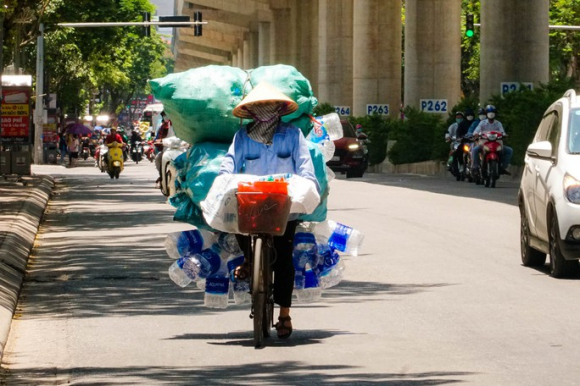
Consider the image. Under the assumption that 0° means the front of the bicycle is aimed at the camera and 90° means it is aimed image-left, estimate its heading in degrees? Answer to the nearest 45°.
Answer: approximately 0°

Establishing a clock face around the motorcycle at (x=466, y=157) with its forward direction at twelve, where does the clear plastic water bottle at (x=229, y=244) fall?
The clear plastic water bottle is roughly at 12 o'clock from the motorcycle.

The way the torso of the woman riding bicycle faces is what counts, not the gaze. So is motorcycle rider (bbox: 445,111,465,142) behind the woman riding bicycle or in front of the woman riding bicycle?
behind

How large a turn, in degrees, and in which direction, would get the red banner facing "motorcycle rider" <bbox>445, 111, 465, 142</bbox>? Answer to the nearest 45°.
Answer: approximately 90° to its left

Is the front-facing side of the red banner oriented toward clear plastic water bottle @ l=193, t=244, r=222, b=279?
yes

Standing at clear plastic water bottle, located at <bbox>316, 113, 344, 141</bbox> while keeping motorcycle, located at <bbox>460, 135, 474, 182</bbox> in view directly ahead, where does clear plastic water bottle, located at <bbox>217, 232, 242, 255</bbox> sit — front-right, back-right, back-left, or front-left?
back-left

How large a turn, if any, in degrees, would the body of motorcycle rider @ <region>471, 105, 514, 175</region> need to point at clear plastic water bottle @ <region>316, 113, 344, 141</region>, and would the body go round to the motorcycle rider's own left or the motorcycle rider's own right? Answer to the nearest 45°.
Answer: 0° — they already face it

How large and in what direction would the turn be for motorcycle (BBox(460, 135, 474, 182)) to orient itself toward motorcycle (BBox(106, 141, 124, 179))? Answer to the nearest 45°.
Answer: approximately 135° to its right
